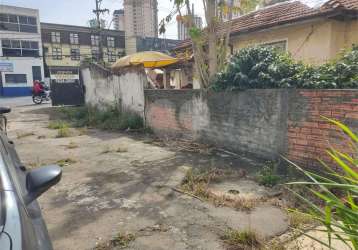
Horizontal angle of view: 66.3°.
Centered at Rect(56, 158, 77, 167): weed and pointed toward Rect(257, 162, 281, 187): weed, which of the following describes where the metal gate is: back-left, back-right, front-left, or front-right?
back-left

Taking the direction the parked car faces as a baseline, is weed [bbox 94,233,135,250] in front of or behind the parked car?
behind
